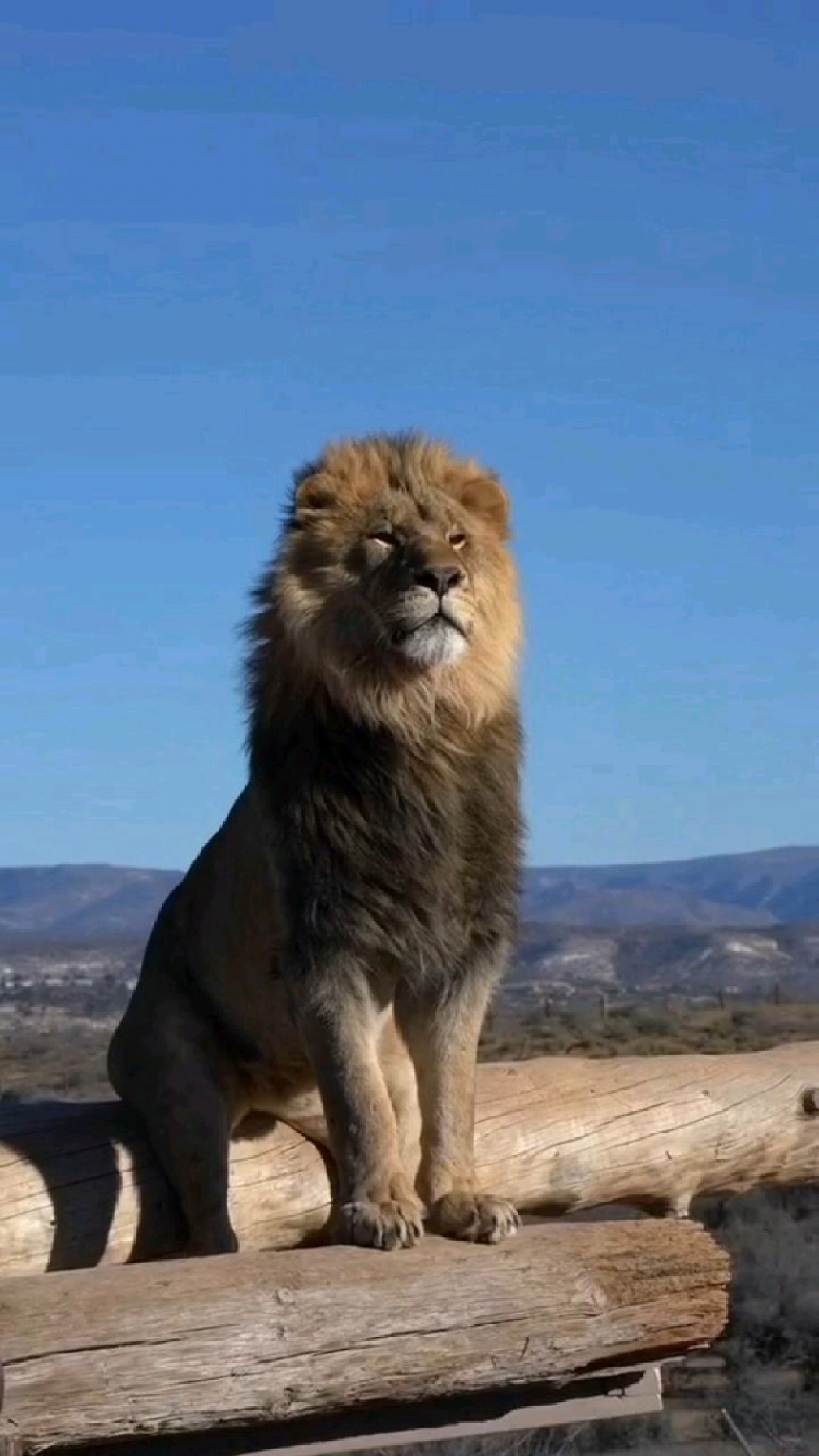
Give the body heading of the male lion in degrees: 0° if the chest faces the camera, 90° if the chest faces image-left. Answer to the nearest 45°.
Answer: approximately 315°
